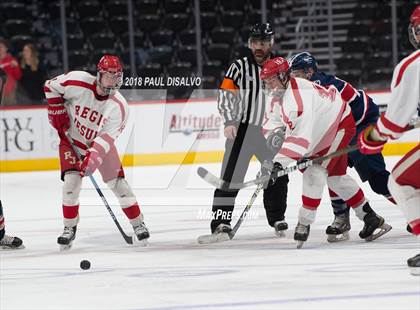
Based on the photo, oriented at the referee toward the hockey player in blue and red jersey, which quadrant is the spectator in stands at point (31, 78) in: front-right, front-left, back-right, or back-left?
back-left

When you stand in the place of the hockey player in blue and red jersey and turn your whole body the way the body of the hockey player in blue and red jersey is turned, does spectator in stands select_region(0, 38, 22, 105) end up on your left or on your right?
on your right

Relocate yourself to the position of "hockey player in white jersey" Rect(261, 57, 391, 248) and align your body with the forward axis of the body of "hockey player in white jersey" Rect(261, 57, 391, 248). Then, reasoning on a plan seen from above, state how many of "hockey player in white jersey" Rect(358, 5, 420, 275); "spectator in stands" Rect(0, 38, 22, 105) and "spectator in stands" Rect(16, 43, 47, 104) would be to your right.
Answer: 2

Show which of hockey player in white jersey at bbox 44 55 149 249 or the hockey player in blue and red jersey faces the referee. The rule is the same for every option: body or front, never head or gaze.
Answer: the hockey player in blue and red jersey

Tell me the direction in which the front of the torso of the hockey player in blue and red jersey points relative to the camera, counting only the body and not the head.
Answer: to the viewer's left

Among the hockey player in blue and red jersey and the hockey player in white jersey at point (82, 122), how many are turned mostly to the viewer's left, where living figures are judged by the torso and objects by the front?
1

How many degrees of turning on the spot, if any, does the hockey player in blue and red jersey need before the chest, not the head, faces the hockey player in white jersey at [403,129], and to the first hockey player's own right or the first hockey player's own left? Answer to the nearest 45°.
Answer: approximately 90° to the first hockey player's own left

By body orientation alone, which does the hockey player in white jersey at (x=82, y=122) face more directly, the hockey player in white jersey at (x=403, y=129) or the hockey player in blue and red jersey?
the hockey player in white jersey
